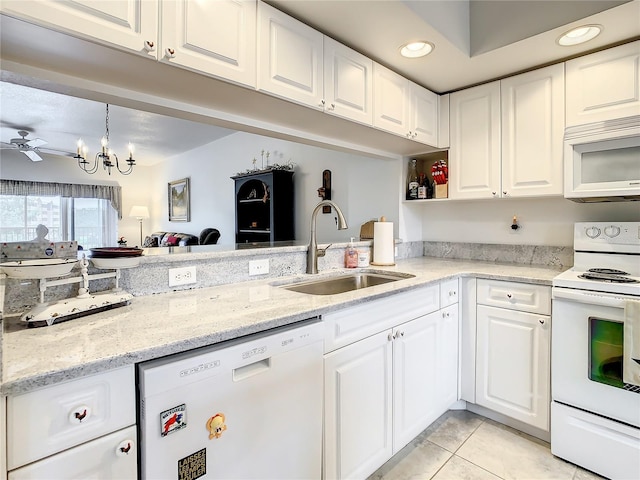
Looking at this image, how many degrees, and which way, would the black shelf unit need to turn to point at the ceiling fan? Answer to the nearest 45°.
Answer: approximately 45° to its right

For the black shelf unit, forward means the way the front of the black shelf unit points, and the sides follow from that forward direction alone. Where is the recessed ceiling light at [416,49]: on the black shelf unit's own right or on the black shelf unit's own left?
on the black shelf unit's own left

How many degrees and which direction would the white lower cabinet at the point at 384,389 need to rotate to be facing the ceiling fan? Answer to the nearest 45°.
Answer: approximately 135° to its right

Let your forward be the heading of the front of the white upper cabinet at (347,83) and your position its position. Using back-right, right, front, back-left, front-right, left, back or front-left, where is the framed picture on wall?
back

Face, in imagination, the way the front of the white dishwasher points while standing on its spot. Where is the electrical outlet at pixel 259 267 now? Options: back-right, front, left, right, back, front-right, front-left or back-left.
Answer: back-left

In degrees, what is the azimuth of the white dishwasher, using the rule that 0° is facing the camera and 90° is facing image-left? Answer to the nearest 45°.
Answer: approximately 315°

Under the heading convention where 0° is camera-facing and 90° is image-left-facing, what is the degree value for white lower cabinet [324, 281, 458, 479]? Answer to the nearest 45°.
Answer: approximately 315°

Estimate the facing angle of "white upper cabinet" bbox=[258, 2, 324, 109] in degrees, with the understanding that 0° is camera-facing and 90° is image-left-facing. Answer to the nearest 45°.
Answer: approximately 315°

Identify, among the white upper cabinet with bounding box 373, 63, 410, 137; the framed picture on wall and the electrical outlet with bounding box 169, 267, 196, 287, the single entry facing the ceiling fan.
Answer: the framed picture on wall

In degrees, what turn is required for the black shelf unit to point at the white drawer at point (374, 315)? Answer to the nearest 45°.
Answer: approximately 45° to its left

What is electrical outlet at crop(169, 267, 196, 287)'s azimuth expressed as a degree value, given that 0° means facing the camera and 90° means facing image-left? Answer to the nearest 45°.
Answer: approximately 0°
